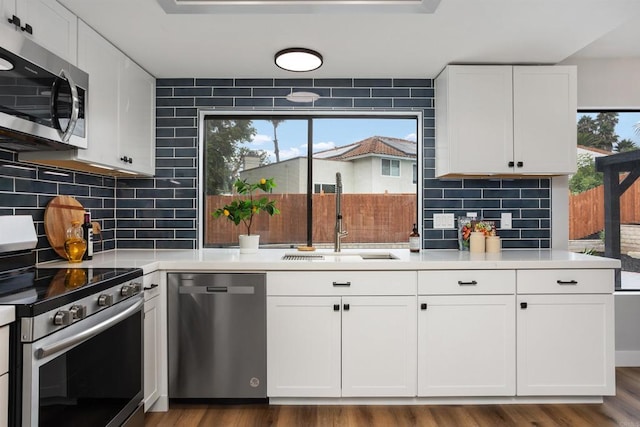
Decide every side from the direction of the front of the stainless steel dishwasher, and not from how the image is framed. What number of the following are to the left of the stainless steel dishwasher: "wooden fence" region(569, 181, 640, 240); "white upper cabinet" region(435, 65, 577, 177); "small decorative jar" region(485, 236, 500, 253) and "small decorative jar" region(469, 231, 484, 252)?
4

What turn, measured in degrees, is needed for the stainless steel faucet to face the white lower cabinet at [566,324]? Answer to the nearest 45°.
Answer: approximately 90° to its left

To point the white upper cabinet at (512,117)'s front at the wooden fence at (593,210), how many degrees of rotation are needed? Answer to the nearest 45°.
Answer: approximately 135° to its left

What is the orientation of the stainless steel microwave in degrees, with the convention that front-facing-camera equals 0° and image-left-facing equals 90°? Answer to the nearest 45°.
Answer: approximately 315°
